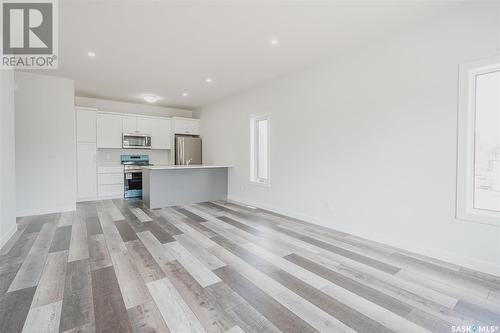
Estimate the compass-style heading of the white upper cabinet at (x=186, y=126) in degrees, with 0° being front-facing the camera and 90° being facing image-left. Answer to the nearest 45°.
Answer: approximately 0°

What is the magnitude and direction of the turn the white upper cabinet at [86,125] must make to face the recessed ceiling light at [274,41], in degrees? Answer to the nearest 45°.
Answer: approximately 45° to its left

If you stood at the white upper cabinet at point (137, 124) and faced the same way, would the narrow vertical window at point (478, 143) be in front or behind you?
in front

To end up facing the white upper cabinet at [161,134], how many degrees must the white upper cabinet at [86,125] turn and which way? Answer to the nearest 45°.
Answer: approximately 90° to its left

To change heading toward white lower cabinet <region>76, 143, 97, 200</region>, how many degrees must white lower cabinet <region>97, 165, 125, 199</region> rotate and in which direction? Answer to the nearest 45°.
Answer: approximately 90° to its right

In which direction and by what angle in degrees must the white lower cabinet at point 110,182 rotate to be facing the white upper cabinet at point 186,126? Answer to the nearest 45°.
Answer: approximately 90° to its left

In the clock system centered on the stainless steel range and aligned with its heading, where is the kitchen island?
The kitchen island is roughly at 11 o'clock from the stainless steel range.
